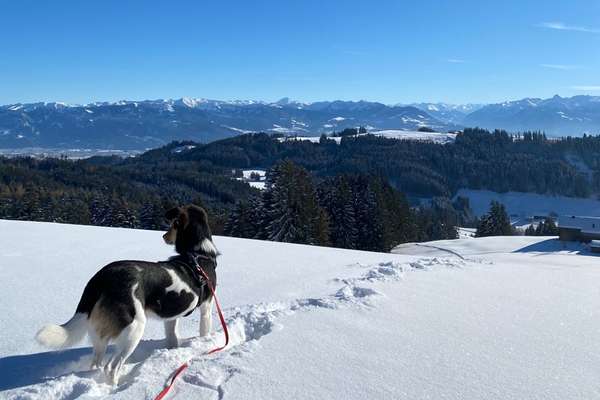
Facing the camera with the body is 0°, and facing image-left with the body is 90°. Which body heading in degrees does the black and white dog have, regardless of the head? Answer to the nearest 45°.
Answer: approximately 225°

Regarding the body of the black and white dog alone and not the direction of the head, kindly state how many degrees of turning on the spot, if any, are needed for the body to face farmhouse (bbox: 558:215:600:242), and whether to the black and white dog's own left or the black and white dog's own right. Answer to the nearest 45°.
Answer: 0° — it already faces it

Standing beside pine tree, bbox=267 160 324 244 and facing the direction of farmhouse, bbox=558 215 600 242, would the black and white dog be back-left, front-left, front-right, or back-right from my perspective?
back-right
